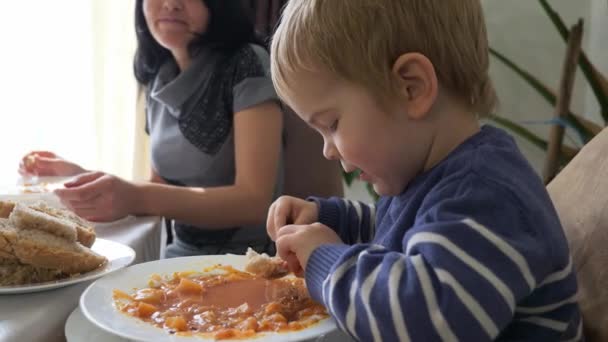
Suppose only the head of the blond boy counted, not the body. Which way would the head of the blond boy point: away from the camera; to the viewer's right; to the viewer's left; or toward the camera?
to the viewer's left

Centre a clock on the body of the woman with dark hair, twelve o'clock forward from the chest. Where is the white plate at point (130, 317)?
The white plate is roughly at 11 o'clock from the woman with dark hair.

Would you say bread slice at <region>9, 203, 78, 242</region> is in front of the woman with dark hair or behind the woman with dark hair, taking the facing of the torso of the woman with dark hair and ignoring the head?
in front

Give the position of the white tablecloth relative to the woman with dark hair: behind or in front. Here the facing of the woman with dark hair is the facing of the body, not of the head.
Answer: in front

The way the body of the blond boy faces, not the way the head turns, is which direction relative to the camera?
to the viewer's left

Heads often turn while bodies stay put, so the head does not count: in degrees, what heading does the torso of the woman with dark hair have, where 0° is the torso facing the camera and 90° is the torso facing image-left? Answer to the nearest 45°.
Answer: approximately 45°

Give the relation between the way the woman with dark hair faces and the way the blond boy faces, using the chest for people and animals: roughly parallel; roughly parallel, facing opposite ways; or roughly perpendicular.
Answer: roughly perpendicular

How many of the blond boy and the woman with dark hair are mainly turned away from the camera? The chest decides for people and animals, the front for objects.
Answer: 0
